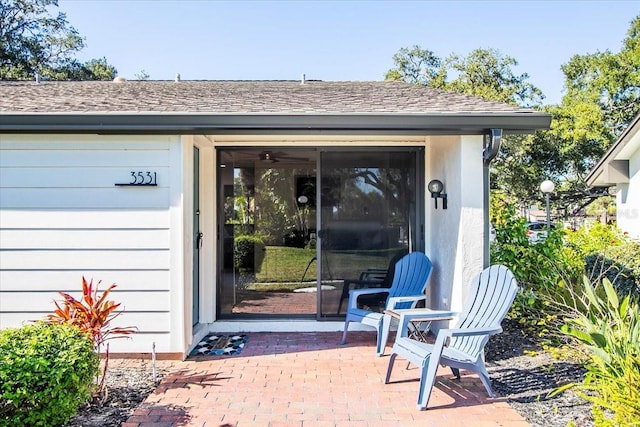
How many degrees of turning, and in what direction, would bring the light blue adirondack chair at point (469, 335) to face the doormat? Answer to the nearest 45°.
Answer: approximately 45° to its right

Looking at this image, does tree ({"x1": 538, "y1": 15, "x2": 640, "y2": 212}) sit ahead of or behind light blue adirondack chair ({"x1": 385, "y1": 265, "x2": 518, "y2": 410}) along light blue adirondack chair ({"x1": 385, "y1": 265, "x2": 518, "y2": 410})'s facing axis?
behind

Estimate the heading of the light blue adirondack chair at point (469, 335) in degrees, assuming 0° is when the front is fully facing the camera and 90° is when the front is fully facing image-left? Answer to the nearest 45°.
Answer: approximately 45°

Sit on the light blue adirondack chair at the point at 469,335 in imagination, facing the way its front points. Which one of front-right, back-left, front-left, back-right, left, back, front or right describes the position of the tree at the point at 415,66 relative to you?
back-right

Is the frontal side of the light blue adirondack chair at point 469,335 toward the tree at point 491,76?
no

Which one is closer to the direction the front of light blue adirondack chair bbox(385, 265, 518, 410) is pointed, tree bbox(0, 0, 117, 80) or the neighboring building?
the tree

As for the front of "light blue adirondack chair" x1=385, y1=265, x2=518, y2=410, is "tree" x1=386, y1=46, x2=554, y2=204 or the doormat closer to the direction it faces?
the doormat

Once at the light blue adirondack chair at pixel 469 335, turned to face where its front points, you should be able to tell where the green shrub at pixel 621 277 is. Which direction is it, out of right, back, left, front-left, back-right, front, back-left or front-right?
back

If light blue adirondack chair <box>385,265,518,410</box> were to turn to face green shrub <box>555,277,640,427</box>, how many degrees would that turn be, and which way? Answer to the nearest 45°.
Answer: approximately 90° to its left

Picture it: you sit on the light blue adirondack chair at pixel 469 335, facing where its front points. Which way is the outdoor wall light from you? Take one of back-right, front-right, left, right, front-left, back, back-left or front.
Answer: back-right

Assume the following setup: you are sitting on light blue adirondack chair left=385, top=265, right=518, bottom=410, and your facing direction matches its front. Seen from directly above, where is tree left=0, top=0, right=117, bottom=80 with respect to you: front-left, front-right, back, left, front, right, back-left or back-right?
right

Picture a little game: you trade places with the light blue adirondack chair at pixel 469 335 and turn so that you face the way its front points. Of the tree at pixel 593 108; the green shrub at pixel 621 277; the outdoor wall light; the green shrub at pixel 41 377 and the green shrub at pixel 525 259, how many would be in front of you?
1

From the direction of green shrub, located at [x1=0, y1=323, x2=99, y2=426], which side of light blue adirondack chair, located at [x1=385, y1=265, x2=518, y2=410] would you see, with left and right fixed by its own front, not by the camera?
front

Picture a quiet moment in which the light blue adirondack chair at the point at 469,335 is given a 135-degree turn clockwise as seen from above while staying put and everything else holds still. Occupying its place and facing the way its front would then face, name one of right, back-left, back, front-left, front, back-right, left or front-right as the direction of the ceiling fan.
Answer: front-left

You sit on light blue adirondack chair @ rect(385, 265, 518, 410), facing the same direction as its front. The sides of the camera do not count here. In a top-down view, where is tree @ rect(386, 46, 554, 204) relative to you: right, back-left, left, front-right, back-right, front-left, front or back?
back-right

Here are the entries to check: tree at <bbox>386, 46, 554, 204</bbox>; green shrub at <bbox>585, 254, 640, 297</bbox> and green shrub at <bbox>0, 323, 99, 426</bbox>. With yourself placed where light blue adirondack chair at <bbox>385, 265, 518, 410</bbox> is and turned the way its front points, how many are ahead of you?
1

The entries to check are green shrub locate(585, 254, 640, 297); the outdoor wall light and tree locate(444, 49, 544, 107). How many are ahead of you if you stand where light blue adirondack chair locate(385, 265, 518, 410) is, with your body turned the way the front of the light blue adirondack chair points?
0

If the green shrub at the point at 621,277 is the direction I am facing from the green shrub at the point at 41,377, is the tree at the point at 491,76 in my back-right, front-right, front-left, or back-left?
front-left
